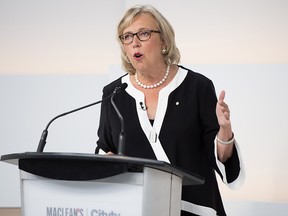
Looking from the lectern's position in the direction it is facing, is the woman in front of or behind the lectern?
behind

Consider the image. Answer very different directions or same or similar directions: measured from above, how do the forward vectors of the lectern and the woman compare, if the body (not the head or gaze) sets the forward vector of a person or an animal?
same or similar directions

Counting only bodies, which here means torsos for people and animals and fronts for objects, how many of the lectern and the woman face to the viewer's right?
0

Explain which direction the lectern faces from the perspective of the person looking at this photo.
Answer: facing the viewer and to the left of the viewer

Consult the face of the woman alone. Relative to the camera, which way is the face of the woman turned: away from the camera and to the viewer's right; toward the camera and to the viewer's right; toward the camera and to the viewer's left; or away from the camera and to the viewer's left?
toward the camera and to the viewer's left
